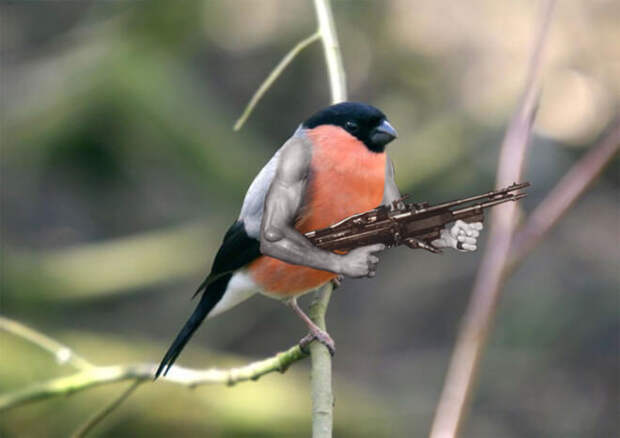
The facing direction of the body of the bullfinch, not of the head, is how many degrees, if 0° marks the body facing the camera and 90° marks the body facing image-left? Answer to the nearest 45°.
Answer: approximately 270°
